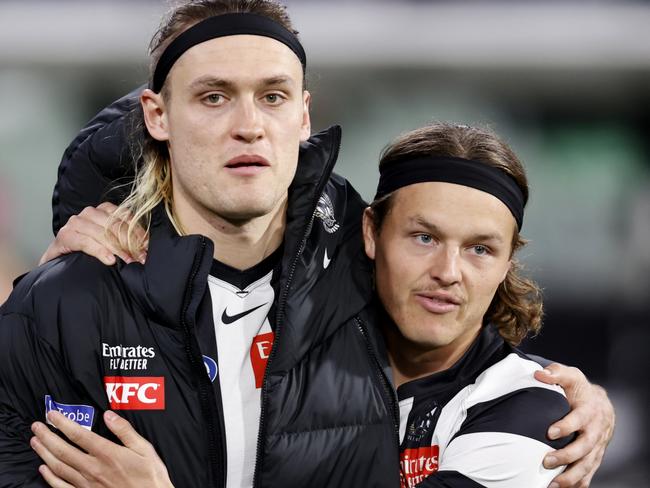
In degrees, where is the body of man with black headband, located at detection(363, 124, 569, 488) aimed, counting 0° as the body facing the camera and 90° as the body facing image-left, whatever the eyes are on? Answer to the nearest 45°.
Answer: approximately 45°
